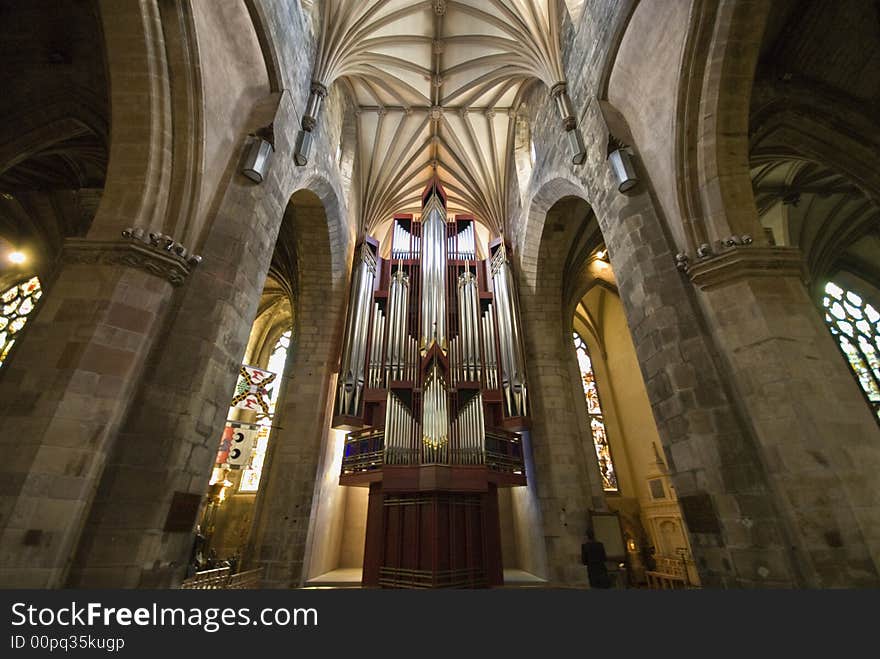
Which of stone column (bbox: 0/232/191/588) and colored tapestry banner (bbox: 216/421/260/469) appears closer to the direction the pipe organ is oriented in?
the stone column

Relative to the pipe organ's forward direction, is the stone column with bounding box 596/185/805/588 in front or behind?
in front

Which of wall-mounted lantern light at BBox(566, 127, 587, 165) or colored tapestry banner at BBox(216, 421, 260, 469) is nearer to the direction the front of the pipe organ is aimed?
the wall-mounted lantern light

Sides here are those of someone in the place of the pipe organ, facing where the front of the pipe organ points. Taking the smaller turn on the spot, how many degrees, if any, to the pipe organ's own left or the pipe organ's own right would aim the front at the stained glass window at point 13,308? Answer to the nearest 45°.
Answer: approximately 90° to the pipe organ's own right

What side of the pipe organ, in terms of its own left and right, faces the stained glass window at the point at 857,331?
left

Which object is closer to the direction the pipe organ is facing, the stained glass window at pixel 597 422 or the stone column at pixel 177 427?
the stone column

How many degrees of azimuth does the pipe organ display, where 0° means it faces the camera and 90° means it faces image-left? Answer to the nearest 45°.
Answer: approximately 0°

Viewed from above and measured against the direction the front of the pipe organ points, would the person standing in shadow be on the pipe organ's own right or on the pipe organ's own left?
on the pipe organ's own left

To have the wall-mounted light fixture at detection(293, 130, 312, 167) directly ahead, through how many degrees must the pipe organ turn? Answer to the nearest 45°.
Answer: approximately 45° to its right

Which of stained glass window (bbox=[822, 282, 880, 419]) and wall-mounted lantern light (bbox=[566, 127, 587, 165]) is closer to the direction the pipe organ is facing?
the wall-mounted lantern light

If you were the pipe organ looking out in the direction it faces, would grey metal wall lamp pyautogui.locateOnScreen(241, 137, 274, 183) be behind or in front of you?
in front

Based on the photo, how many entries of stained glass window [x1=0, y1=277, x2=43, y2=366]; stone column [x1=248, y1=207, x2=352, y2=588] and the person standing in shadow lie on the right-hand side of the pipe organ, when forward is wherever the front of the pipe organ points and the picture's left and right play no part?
2

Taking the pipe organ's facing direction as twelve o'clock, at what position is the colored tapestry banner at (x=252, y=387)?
The colored tapestry banner is roughly at 2 o'clock from the pipe organ.

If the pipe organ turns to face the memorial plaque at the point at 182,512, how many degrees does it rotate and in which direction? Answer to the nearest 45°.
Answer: approximately 45° to its right

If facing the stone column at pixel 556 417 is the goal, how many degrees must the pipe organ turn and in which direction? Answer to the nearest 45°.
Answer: approximately 90° to its left

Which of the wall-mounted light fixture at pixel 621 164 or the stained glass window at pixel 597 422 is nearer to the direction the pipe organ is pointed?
the wall-mounted light fixture

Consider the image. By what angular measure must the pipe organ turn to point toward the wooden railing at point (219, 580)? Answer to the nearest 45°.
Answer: approximately 45° to its right

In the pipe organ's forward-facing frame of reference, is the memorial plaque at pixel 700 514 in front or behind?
in front
